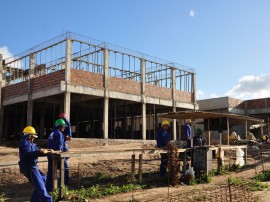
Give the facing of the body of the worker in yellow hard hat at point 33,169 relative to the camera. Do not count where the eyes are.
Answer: to the viewer's right

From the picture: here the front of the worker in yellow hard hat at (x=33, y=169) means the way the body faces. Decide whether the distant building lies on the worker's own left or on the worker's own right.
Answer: on the worker's own left
